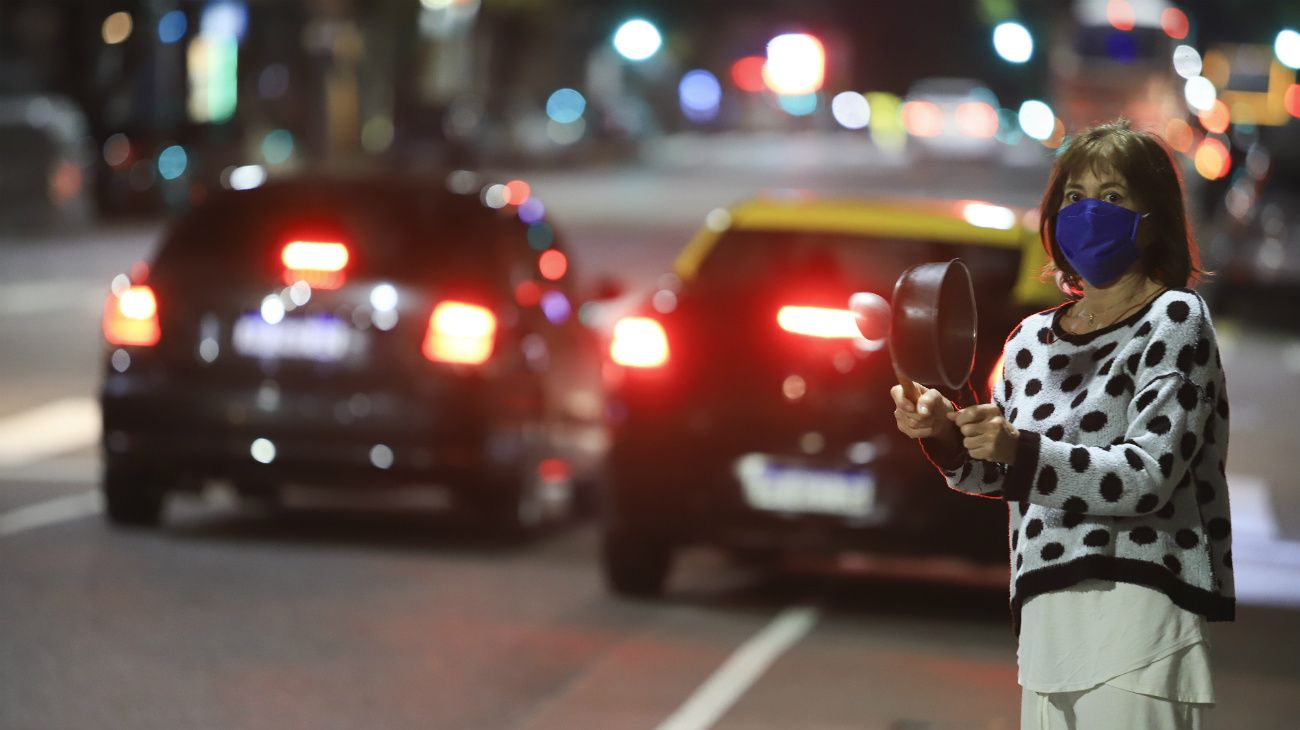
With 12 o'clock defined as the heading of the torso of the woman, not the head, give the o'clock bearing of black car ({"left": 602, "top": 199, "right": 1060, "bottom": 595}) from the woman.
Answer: The black car is roughly at 4 o'clock from the woman.

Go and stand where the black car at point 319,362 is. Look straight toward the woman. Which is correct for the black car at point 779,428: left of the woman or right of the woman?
left

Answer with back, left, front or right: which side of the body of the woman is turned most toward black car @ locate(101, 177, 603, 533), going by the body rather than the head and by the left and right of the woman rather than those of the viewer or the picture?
right

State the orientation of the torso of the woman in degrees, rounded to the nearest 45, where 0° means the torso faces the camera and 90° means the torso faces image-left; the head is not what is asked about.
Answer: approximately 45°
